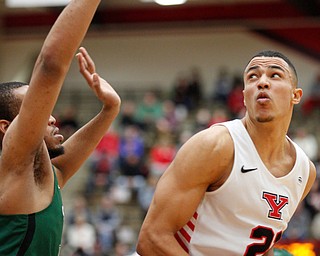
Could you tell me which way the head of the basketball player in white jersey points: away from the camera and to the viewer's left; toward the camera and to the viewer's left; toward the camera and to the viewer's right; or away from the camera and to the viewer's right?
toward the camera and to the viewer's left

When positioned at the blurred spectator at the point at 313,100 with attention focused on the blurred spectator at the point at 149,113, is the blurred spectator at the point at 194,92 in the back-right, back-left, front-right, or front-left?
front-right

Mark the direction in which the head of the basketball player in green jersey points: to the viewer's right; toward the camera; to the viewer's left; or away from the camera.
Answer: to the viewer's right

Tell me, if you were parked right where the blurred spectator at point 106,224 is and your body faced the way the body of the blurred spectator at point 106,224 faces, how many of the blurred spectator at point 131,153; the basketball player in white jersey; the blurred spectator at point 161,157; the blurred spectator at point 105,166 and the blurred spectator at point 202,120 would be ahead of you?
1

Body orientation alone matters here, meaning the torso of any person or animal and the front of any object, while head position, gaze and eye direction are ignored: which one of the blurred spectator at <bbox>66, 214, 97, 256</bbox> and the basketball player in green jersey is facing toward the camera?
the blurred spectator

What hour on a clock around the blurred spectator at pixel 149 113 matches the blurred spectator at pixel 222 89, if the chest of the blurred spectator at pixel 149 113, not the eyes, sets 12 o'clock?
the blurred spectator at pixel 222 89 is roughly at 8 o'clock from the blurred spectator at pixel 149 113.

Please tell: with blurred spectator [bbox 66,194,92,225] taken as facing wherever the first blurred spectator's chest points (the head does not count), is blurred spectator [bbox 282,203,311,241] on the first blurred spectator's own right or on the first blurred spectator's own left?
on the first blurred spectator's own left

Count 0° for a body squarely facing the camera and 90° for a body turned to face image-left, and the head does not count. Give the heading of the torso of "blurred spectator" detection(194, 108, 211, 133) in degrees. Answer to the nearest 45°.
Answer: approximately 0°

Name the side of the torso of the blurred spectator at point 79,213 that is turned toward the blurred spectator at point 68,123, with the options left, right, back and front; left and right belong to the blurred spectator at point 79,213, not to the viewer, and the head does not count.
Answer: back

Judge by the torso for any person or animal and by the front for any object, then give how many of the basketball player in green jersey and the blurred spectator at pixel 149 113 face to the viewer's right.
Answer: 1

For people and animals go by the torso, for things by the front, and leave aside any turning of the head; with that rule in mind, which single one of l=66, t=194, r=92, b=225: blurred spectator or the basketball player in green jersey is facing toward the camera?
the blurred spectator

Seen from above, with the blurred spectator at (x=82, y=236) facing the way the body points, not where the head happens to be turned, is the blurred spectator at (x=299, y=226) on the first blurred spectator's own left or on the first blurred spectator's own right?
on the first blurred spectator's own left

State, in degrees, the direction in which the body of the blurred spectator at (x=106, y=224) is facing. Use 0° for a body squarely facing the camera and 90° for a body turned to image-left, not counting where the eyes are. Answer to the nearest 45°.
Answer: approximately 0°

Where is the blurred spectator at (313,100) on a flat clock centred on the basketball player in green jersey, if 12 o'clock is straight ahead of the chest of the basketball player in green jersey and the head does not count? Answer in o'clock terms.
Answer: The blurred spectator is roughly at 10 o'clock from the basketball player in green jersey.

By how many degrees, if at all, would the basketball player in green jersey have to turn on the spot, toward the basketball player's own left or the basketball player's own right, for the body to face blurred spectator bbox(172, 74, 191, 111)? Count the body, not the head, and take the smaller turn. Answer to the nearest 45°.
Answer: approximately 90° to the basketball player's own left

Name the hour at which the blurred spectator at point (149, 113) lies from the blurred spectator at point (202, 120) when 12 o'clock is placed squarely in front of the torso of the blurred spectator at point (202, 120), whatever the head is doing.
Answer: the blurred spectator at point (149, 113) is roughly at 4 o'clock from the blurred spectator at point (202, 120).

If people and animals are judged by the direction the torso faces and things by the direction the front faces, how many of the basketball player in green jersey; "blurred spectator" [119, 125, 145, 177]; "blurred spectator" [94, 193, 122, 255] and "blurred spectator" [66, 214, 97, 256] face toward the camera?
3

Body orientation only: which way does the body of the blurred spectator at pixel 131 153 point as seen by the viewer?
toward the camera
